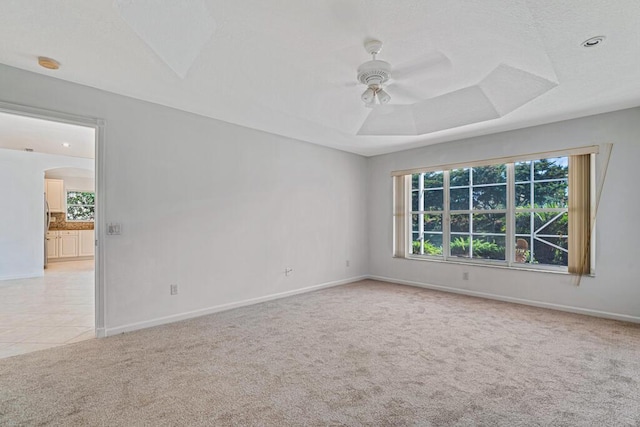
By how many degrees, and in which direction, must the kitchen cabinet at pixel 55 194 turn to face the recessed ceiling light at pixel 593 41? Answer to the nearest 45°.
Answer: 0° — it already faces it

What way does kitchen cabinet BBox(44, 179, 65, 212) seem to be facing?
toward the camera

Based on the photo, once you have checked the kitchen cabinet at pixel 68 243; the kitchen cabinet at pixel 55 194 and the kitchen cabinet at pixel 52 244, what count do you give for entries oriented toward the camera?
3

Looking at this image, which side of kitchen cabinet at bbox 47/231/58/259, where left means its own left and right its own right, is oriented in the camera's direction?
front

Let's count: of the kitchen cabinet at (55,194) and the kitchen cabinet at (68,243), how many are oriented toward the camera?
2

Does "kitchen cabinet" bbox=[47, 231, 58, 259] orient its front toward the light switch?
yes

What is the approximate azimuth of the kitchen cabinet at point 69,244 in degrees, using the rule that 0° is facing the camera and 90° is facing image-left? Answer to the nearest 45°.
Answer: approximately 0°

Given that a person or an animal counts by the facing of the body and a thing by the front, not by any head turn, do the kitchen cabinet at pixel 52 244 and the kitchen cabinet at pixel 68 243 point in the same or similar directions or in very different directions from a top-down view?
same or similar directions

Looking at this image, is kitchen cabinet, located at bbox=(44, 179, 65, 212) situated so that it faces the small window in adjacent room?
no

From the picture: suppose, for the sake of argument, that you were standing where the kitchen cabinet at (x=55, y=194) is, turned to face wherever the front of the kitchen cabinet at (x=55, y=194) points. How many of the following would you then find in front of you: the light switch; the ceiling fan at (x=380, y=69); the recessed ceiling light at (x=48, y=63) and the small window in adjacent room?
3

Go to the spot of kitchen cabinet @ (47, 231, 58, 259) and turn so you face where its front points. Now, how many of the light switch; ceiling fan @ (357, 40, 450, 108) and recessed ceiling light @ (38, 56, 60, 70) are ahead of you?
3

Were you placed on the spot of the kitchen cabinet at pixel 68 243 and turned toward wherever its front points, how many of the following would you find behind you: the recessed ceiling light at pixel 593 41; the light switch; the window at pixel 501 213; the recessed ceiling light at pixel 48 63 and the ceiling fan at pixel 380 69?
0

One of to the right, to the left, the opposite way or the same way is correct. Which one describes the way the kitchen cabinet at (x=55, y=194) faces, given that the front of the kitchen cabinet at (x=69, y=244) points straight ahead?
the same way

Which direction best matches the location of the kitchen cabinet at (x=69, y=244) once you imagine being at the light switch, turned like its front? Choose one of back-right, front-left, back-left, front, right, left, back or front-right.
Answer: back

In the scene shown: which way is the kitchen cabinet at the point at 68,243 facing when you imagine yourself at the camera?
facing the viewer
